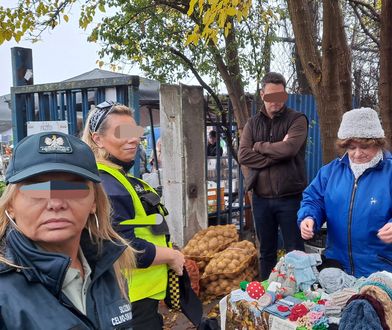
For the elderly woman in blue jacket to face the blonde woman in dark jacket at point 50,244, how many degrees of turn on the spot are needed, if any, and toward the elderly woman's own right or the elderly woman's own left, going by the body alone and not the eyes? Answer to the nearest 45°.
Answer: approximately 45° to the elderly woman's own right

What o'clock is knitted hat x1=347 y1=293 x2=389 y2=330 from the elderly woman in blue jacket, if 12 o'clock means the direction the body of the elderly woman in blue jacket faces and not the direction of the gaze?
The knitted hat is roughly at 12 o'clock from the elderly woman in blue jacket.

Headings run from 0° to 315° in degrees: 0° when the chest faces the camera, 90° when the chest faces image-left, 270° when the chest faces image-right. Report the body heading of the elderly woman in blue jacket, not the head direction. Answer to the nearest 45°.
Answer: approximately 0°

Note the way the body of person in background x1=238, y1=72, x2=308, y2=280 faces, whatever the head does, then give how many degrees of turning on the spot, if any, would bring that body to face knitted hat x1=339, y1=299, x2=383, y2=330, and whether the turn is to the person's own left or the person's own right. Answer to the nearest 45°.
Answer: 0° — they already face it

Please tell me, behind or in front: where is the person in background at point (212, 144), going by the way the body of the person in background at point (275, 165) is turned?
behind

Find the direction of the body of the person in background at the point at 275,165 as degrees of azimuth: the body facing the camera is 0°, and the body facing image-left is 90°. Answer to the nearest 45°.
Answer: approximately 0°

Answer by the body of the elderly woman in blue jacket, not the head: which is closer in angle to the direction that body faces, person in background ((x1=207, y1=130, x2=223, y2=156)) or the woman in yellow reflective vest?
the woman in yellow reflective vest

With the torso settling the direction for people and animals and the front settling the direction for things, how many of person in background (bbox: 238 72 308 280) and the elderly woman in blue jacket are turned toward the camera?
2

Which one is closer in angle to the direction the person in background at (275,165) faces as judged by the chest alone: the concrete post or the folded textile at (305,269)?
the folded textile
